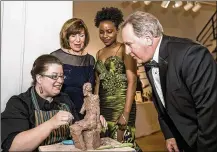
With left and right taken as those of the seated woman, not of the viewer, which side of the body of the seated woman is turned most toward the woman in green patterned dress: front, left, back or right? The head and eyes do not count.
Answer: left

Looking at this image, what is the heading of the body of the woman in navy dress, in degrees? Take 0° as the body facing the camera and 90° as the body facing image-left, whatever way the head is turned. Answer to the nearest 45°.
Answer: approximately 0°

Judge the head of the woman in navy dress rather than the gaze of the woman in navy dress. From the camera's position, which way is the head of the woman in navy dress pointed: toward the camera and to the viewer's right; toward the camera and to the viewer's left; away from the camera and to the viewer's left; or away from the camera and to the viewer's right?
toward the camera and to the viewer's right

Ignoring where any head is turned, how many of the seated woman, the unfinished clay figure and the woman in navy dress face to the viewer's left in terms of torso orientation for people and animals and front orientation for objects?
1

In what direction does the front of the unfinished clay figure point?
to the viewer's left

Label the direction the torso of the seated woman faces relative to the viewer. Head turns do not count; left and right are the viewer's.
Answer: facing the viewer and to the right of the viewer

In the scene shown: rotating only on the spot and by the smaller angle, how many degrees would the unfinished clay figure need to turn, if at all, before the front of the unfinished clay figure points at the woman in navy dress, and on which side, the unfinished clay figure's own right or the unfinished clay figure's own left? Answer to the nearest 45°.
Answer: approximately 90° to the unfinished clay figure's own right

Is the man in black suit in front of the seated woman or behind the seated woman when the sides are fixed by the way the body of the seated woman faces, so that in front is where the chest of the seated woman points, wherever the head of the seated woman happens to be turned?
in front

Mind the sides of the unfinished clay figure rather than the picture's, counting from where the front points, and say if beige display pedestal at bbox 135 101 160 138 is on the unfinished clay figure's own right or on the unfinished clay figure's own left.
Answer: on the unfinished clay figure's own right
